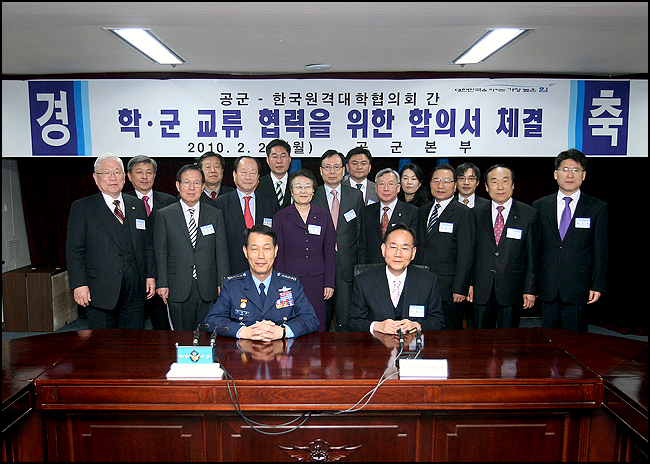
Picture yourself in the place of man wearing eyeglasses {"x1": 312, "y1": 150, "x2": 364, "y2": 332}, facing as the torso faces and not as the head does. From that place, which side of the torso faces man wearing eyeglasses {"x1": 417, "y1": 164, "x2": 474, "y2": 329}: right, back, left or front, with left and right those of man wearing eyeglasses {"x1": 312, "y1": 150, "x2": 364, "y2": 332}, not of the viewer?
left

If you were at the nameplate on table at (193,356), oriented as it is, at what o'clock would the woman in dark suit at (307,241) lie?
The woman in dark suit is roughly at 7 o'clock from the nameplate on table.

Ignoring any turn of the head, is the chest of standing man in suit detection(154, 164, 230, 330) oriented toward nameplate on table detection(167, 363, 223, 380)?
yes

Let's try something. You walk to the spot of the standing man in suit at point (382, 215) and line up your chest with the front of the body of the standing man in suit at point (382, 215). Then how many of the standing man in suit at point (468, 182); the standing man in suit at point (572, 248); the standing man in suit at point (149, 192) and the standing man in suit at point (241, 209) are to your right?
2
